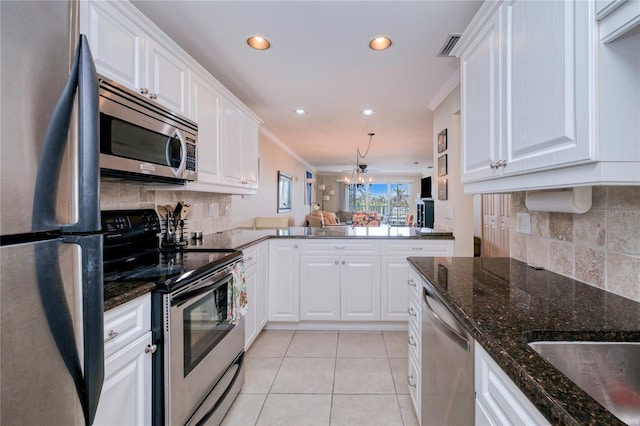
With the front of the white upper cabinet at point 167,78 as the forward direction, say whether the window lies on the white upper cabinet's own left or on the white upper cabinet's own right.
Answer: on the white upper cabinet's own left

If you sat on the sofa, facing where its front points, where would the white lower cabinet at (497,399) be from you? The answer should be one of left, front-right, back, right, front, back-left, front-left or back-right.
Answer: front

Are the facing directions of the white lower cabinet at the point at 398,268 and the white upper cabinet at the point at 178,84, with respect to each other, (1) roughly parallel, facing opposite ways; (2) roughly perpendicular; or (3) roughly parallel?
roughly perpendicular

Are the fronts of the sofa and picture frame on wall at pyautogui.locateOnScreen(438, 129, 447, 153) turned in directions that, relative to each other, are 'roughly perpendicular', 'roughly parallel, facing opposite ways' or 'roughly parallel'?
roughly perpendicular

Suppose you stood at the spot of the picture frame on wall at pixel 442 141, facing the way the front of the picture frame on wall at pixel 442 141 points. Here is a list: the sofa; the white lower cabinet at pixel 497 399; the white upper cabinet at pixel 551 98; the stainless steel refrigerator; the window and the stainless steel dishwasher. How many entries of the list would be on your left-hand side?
4

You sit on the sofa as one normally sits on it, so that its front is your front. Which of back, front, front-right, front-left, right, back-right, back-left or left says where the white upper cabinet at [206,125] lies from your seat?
front

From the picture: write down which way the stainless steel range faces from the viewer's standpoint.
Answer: facing the viewer and to the right of the viewer

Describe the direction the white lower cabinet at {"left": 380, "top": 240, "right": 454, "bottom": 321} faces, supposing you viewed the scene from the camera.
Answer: facing the viewer

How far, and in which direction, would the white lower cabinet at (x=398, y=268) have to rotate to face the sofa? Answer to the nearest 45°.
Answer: approximately 180°

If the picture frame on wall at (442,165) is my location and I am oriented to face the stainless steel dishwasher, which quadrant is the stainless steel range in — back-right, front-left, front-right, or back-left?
front-right

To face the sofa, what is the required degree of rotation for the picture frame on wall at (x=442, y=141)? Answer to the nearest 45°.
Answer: approximately 45° to its right

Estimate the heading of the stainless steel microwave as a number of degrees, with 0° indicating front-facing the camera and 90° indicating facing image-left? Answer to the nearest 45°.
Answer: approximately 315°

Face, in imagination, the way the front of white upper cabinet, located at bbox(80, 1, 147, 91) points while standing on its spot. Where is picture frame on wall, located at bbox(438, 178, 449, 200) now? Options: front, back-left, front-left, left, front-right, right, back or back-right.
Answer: front-left

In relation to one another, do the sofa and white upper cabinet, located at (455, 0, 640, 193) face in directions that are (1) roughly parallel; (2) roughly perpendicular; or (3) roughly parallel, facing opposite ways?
roughly perpendicular

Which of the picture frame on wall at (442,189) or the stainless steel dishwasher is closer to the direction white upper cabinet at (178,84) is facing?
the stainless steel dishwasher
